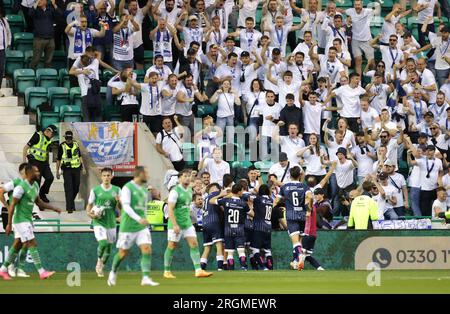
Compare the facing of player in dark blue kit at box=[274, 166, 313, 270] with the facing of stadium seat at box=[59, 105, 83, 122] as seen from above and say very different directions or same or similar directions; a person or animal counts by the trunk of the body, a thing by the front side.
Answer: very different directions

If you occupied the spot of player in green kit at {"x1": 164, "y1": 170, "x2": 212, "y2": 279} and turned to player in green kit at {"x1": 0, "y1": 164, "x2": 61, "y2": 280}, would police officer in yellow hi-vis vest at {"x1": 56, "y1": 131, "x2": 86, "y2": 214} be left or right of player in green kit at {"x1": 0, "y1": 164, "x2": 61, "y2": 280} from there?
right

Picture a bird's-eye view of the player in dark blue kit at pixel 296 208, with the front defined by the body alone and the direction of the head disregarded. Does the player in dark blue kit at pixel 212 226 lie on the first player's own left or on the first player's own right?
on the first player's own left

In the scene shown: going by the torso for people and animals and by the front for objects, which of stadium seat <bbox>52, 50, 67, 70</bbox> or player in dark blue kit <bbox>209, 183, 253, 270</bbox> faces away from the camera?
the player in dark blue kit

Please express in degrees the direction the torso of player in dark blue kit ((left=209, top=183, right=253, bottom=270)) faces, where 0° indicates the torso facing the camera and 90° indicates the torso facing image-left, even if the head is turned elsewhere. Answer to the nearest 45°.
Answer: approximately 180°

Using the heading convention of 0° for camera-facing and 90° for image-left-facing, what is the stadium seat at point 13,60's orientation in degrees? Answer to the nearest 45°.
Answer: approximately 0°

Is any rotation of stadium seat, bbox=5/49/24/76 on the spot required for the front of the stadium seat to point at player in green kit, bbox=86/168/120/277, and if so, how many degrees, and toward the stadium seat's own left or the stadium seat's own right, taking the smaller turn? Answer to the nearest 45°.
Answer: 0° — it already faces them

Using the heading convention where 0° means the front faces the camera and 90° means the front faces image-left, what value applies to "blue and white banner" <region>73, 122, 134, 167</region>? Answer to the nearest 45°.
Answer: approximately 0°

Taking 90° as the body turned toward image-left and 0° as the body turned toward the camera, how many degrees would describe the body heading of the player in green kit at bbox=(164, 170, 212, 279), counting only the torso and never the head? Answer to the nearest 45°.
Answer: approximately 315°
